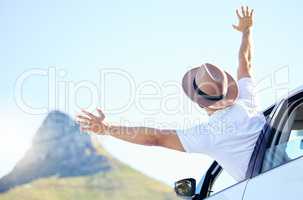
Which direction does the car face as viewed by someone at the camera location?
facing away from the viewer and to the left of the viewer

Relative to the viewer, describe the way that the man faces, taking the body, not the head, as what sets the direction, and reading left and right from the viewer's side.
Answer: facing away from the viewer and to the left of the viewer

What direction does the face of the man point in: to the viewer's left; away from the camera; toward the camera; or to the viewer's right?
away from the camera
